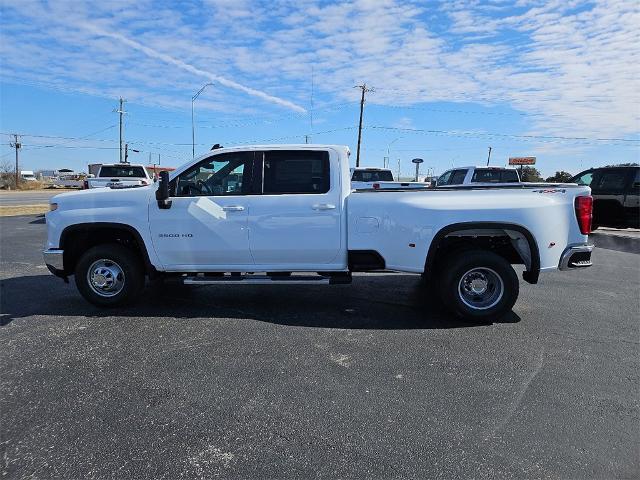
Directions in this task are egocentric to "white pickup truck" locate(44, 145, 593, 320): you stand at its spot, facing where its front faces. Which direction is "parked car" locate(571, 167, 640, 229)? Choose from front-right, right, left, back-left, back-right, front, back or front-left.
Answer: back-right

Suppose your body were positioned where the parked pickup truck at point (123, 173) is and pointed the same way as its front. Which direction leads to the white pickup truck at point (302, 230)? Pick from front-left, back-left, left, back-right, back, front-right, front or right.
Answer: back

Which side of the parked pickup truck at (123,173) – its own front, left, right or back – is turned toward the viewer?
back

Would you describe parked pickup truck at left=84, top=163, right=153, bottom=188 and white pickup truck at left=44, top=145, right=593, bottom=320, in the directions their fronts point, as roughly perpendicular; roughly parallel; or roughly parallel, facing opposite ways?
roughly perpendicular

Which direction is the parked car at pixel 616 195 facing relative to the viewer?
to the viewer's left

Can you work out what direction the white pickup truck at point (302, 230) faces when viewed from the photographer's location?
facing to the left of the viewer

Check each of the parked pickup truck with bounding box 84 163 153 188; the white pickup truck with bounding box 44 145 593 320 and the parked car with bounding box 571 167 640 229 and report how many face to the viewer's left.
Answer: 2

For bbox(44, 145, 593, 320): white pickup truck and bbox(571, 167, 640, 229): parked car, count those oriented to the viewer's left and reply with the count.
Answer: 2

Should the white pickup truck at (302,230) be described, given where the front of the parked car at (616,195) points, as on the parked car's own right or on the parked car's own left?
on the parked car's own left
